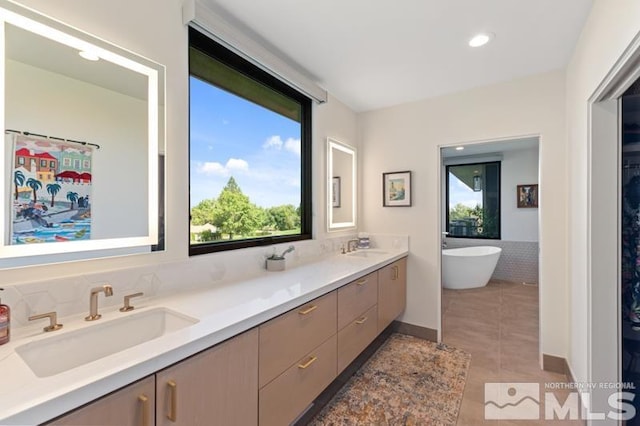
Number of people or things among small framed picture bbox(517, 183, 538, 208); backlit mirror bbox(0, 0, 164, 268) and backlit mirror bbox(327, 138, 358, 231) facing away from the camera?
0

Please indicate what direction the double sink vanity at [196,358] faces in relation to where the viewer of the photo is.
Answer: facing the viewer and to the right of the viewer

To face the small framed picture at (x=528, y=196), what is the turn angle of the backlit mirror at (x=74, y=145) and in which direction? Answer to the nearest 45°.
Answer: approximately 45° to its left

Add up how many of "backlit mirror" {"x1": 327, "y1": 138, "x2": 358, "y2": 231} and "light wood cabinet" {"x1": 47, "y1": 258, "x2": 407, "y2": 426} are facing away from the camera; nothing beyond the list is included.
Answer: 0

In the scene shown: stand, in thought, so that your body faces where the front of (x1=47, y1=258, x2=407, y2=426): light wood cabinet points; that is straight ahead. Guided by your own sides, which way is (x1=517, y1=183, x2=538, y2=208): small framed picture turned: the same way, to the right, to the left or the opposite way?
to the right

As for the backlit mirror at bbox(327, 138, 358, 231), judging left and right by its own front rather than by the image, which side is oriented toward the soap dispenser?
right

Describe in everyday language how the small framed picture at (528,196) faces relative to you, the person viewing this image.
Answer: facing the viewer

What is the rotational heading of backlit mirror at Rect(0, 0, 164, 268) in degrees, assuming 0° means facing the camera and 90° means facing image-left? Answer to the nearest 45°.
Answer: approximately 315°

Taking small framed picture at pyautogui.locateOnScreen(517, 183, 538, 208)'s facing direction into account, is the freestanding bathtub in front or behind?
in front

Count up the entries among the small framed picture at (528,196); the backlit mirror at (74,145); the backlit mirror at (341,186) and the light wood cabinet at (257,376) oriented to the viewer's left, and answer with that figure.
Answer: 0

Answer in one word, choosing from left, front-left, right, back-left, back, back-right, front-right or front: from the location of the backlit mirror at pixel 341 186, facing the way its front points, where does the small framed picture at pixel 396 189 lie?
front-left

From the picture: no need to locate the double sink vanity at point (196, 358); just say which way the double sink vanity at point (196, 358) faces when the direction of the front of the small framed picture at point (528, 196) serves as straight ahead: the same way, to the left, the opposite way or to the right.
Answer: to the left

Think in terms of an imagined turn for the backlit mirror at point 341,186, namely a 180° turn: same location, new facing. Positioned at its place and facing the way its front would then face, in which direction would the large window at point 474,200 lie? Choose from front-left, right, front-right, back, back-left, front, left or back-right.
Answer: right

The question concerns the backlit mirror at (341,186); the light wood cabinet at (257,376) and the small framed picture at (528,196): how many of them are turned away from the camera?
0

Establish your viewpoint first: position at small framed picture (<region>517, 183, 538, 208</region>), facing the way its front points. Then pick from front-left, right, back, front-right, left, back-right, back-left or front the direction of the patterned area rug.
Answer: front

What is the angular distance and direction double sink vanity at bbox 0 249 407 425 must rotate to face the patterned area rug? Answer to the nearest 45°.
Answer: approximately 45° to its left
